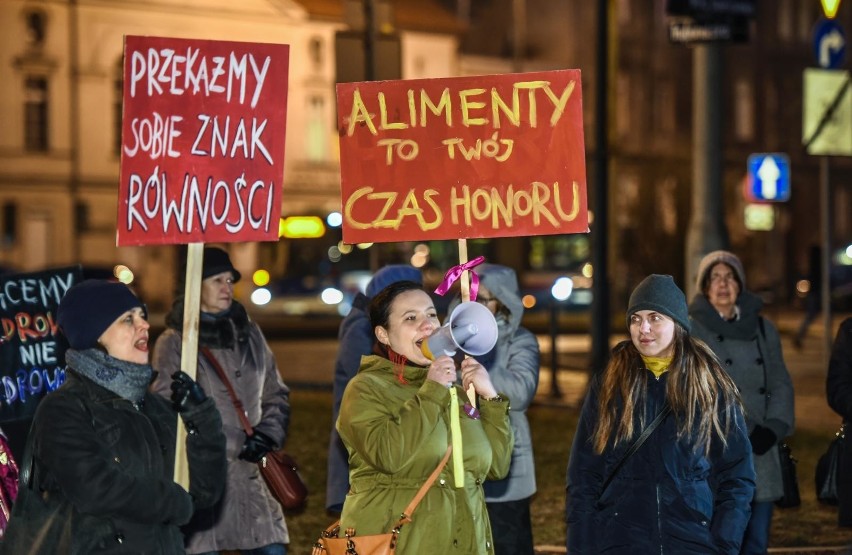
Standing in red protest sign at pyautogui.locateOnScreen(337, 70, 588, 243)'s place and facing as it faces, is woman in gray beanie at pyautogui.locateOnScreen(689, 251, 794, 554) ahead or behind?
behind

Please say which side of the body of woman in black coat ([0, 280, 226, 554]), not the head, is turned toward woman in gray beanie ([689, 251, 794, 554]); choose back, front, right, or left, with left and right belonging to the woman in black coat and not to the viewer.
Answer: left

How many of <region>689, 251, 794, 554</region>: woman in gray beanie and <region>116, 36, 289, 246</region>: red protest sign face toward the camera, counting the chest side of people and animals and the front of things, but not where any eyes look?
2

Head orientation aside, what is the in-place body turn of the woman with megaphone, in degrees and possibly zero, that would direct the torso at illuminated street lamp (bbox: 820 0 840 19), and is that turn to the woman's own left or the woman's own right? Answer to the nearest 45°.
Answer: approximately 90° to the woman's own left

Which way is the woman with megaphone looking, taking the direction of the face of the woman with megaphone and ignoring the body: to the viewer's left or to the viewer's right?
to the viewer's right

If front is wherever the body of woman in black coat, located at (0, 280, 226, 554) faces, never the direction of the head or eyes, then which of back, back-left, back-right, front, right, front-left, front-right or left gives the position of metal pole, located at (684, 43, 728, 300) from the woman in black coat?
left

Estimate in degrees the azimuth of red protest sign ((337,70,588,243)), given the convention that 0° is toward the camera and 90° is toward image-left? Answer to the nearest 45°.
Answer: approximately 0°

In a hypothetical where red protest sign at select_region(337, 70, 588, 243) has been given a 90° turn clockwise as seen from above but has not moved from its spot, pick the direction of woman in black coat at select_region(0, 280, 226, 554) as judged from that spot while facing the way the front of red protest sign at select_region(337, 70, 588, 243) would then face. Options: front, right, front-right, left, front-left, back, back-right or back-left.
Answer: front-left

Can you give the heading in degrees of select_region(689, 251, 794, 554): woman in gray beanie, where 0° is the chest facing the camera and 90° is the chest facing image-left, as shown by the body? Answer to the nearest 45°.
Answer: approximately 0°

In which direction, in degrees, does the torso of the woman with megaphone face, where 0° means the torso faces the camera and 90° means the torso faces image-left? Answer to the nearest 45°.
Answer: approximately 315°

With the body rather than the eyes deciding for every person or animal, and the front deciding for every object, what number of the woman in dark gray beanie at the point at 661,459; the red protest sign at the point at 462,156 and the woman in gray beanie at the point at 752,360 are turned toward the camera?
3
